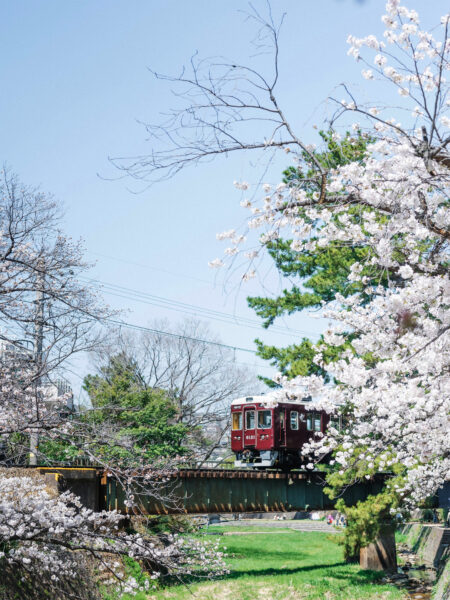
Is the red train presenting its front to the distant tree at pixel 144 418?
no

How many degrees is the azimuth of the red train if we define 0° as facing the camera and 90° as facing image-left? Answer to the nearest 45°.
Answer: approximately 45°

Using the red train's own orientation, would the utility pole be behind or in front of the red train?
in front

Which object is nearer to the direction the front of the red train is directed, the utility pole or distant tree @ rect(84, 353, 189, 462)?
the utility pole
